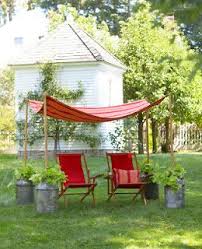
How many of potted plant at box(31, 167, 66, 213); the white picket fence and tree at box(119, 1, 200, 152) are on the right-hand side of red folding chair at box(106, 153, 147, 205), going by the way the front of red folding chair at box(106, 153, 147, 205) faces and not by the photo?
1

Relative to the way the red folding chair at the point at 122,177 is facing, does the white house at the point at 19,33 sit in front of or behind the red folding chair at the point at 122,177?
behind

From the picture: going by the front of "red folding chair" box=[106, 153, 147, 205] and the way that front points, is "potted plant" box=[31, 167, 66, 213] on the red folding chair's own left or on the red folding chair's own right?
on the red folding chair's own right

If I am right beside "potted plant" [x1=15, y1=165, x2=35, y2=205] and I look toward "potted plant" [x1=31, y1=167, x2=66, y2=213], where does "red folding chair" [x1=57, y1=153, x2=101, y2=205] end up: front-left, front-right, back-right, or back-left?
front-left

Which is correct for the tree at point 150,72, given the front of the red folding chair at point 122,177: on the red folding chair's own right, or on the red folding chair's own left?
on the red folding chair's own left

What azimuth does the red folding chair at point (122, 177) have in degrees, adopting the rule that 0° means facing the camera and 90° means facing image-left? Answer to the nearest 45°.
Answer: approximately 315°

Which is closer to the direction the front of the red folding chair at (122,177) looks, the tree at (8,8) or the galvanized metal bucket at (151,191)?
the galvanized metal bucket

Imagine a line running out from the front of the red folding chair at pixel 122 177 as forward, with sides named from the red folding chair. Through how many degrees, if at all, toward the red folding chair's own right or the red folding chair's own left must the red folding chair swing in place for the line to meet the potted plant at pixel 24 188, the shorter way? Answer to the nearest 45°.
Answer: approximately 135° to the red folding chair's own right

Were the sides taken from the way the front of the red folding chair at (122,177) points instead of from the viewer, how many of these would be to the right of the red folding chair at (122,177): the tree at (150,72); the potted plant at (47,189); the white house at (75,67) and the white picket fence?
1

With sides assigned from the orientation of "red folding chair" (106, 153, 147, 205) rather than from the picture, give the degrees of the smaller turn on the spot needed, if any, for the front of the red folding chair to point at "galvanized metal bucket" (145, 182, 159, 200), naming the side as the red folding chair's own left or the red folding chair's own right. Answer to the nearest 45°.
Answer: approximately 90° to the red folding chair's own left
